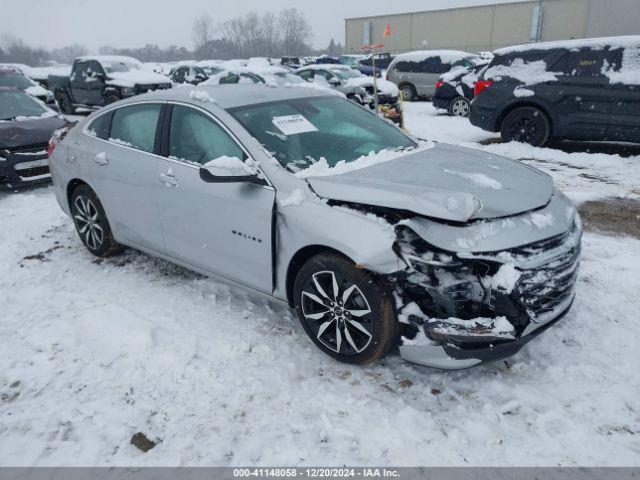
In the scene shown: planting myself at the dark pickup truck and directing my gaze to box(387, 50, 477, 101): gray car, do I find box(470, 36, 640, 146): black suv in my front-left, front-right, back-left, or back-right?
front-right

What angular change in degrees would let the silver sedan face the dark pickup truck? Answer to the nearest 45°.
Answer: approximately 180°

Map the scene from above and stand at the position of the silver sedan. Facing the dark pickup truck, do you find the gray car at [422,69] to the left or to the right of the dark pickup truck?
right

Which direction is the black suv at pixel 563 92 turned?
to the viewer's right

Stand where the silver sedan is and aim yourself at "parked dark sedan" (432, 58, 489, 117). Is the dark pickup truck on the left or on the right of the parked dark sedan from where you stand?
left

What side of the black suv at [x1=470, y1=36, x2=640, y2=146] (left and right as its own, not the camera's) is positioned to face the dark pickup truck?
back

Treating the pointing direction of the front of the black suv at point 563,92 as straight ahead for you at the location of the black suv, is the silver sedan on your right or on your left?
on your right

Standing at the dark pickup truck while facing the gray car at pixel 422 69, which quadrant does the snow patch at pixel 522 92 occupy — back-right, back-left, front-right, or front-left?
front-right

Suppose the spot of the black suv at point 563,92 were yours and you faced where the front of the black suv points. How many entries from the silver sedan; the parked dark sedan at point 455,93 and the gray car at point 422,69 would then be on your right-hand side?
1

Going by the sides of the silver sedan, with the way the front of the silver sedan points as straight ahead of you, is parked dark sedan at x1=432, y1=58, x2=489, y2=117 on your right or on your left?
on your left

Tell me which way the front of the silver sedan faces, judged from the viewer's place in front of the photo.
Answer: facing the viewer and to the right of the viewer

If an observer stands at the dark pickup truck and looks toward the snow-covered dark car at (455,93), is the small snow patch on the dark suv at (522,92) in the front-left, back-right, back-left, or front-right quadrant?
front-right
